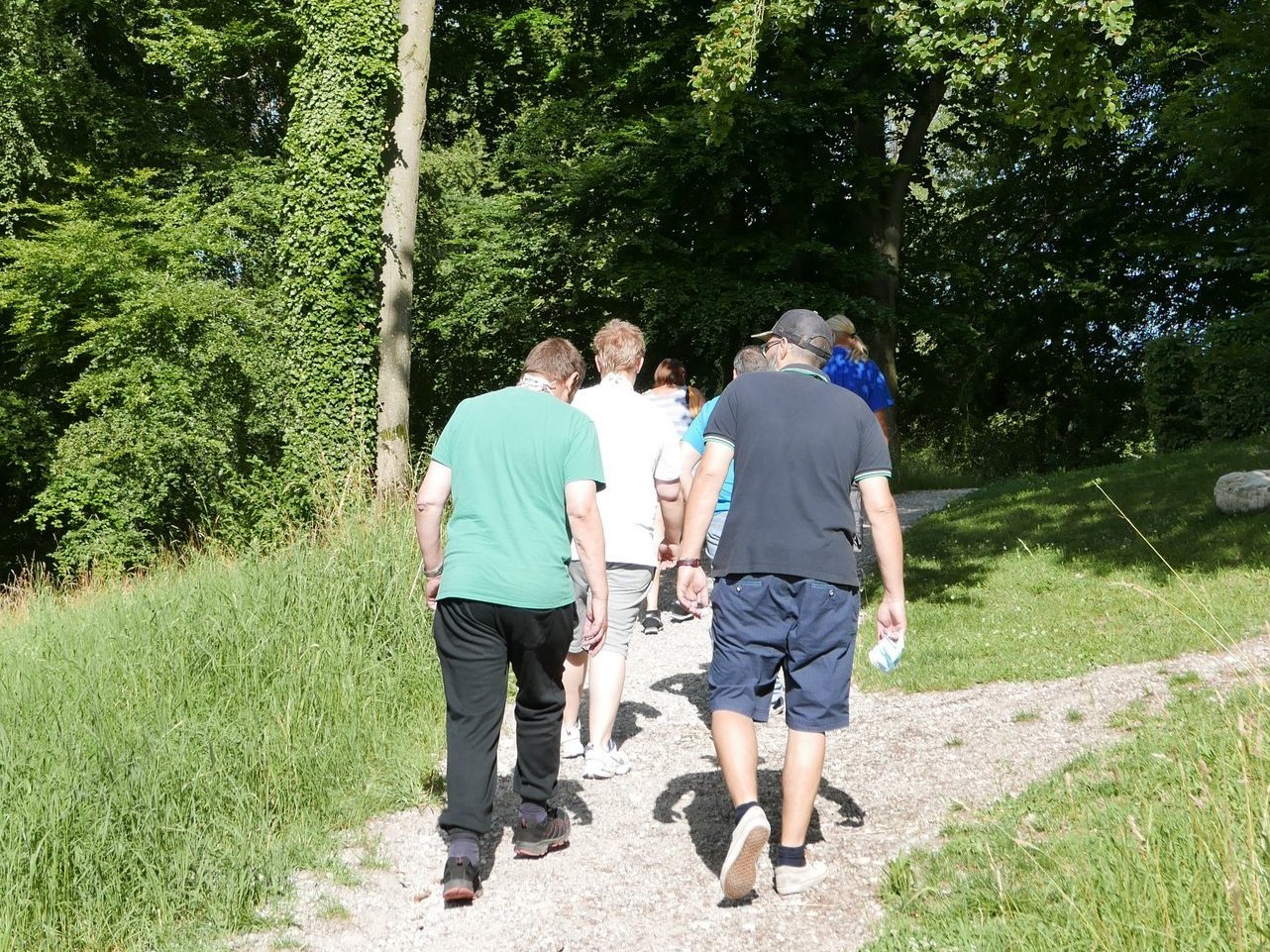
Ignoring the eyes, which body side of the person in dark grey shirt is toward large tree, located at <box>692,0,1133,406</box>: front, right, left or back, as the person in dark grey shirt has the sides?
front

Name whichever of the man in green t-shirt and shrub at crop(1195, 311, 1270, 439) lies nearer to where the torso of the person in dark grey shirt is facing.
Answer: the shrub

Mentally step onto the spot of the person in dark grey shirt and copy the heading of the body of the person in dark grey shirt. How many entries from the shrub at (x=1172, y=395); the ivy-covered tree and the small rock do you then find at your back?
0

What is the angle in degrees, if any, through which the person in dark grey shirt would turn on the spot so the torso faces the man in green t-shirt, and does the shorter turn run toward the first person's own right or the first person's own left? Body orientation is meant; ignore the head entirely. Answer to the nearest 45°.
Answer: approximately 90° to the first person's own left

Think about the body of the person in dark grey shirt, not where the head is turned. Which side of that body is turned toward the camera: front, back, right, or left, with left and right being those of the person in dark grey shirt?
back

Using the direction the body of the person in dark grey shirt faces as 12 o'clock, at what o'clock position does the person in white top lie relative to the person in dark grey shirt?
The person in white top is roughly at 11 o'clock from the person in dark grey shirt.

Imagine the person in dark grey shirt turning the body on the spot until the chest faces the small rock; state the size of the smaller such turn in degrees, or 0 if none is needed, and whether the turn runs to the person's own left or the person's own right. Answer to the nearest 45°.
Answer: approximately 45° to the person's own right

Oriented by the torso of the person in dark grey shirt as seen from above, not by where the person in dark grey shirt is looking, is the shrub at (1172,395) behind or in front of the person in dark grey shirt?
in front

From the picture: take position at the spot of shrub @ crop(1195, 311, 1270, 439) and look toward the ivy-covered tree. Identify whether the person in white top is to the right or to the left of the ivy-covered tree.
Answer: left

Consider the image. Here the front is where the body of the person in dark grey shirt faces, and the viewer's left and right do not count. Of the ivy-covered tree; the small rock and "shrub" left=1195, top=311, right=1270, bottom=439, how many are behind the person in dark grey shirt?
0

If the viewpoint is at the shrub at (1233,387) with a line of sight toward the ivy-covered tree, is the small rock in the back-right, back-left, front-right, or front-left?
front-left

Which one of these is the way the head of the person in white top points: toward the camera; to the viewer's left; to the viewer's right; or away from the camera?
away from the camera
